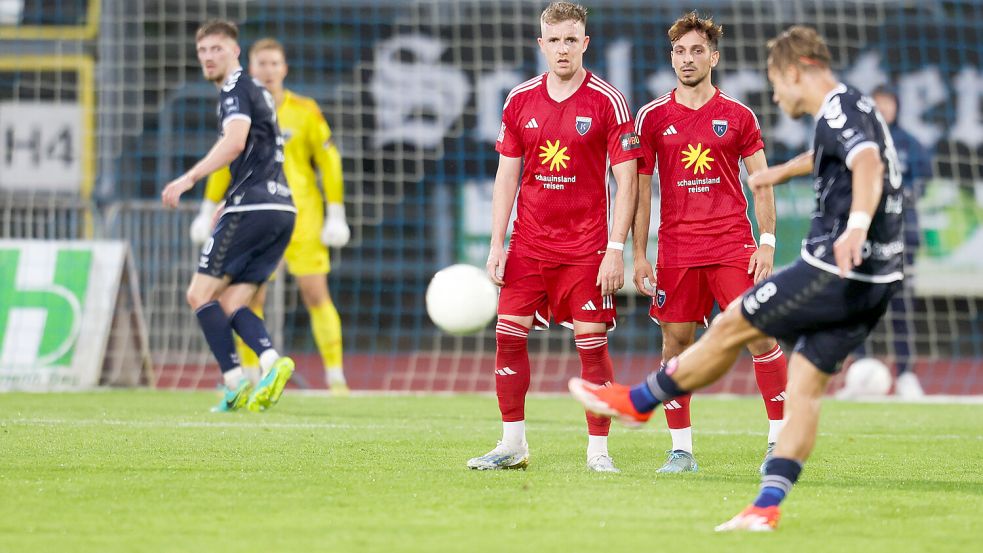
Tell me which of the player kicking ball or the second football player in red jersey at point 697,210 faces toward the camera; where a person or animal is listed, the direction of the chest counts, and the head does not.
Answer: the second football player in red jersey

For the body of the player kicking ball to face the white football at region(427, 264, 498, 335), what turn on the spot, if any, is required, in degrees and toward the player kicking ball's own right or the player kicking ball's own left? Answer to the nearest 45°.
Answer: approximately 45° to the player kicking ball's own right

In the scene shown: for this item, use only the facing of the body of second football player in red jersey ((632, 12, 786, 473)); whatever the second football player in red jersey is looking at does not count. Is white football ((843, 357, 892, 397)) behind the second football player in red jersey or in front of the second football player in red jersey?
behind

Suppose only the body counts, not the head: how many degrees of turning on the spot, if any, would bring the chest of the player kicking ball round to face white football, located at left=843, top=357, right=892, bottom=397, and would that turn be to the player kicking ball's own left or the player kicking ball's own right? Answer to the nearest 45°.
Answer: approximately 90° to the player kicking ball's own right

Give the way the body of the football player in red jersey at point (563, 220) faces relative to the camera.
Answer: toward the camera

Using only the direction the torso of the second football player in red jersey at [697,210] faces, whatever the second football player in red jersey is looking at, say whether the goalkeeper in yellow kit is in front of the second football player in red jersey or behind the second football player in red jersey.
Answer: behind

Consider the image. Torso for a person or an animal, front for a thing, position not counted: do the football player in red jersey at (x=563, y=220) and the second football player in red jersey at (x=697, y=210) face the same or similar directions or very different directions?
same or similar directions

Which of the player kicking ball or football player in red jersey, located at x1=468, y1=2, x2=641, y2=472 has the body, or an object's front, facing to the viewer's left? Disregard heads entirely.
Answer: the player kicking ball

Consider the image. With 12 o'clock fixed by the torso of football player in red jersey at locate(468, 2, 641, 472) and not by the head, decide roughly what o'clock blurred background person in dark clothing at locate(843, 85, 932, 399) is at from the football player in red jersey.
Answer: The blurred background person in dark clothing is roughly at 7 o'clock from the football player in red jersey.

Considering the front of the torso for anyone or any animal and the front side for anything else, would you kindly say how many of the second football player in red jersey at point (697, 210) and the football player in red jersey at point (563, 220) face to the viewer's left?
0

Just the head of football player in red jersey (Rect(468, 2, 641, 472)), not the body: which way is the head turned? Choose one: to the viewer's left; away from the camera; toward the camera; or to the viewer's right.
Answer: toward the camera

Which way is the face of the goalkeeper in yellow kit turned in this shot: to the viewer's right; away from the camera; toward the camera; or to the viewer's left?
toward the camera

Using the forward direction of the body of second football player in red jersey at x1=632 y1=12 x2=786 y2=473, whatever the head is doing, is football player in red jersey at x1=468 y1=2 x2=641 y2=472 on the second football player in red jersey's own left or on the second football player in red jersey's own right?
on the second football player in red jersey's own right

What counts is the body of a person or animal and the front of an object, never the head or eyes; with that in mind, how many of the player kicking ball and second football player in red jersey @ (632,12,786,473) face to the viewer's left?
1

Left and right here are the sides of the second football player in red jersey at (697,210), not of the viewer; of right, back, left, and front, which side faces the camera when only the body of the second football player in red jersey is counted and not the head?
front
